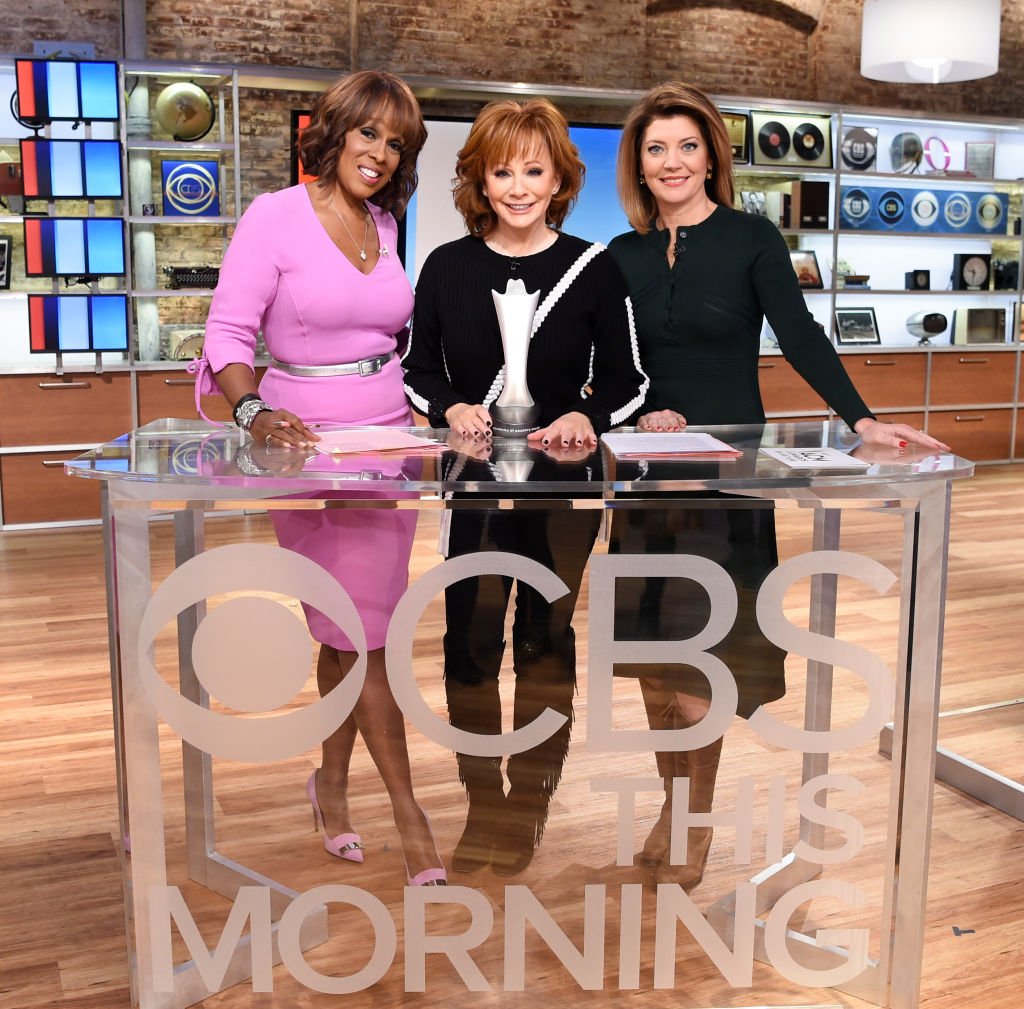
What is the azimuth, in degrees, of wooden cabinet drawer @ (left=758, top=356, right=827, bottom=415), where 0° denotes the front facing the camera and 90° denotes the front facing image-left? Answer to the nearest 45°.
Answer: approximately 0°

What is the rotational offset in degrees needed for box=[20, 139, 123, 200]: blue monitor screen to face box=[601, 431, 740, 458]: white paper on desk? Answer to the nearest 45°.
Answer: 0° — it already faces it

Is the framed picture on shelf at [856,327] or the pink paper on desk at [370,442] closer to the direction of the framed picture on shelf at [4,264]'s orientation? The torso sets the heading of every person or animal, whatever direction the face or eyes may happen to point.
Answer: the pink paper on desk

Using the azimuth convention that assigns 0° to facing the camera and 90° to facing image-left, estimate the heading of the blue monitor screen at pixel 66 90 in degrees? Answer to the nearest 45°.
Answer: approximately 0°

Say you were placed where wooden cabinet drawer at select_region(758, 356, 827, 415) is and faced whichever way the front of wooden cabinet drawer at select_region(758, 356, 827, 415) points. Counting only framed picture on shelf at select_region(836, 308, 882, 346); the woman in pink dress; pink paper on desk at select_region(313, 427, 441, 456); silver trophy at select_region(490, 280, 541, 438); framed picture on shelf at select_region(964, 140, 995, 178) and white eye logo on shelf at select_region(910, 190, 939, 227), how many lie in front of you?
3
